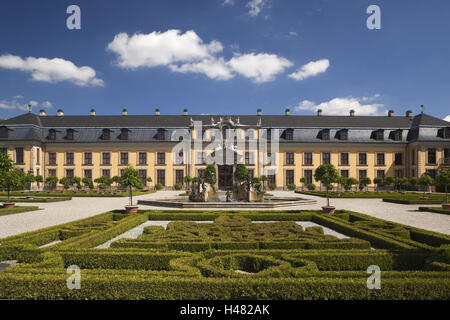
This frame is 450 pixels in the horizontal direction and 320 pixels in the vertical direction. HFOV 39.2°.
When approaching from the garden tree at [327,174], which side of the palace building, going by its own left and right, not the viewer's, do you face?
front

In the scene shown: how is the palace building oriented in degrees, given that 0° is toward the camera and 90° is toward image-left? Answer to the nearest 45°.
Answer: approximately 0°

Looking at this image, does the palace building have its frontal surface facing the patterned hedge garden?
yes

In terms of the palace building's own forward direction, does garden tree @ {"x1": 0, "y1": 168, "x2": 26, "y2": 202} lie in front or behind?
in front
